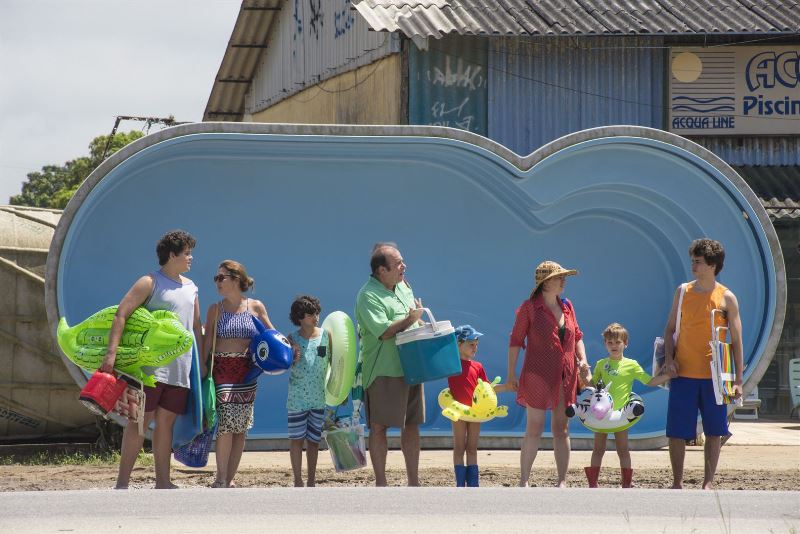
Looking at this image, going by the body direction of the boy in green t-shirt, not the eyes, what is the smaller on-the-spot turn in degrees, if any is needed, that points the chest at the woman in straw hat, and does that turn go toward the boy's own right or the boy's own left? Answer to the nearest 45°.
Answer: approximately 45° to the boy's own right

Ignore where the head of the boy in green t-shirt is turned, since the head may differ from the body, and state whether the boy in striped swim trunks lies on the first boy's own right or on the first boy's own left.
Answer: on the first boy's own right

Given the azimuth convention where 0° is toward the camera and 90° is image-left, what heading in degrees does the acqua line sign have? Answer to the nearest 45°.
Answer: approximately 0°

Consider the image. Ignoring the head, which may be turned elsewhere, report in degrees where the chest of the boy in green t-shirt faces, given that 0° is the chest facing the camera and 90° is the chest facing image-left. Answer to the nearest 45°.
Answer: approximately 0°

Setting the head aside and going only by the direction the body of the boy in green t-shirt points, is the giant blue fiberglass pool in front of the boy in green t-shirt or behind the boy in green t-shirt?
behind

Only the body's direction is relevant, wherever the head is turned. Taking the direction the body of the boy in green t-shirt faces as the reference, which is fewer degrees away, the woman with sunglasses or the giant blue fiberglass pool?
the woman with sunglasses

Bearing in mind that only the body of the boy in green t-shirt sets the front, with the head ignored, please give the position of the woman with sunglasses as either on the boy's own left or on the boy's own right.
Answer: on the boy's own right

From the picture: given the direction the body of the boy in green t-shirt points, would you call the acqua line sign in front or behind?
behind

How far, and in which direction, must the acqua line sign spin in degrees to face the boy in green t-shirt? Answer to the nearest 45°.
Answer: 0° — it already faces them

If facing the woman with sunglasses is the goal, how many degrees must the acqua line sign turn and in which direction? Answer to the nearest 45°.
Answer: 0° — it already faces them

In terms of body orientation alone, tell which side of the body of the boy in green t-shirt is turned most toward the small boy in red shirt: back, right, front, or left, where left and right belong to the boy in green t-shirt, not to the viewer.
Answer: right

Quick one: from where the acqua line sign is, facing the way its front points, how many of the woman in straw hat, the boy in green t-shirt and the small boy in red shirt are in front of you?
3

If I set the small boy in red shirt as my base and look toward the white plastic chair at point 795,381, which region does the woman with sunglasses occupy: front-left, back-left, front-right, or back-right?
back-left
